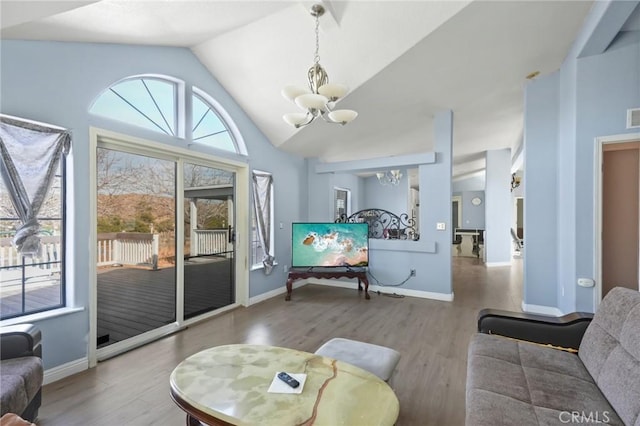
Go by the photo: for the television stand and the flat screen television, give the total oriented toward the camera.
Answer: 2

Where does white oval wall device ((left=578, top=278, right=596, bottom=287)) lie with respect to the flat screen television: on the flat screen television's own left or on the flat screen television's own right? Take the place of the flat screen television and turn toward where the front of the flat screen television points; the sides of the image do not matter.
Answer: on the flat screen television's own left

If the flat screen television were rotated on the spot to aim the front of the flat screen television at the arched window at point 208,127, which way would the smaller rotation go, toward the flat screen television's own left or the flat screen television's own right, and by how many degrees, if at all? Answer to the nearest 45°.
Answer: approximately 45° to the flat screen television's own right

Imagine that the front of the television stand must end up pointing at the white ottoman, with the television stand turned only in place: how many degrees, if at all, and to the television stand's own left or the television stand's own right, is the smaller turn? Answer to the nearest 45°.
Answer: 0° — it already faces it

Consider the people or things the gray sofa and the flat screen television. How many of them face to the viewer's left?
1

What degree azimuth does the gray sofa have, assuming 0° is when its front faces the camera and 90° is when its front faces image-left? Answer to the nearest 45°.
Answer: approximately 90°

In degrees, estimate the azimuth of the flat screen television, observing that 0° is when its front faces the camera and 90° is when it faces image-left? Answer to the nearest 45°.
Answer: approximately 0°

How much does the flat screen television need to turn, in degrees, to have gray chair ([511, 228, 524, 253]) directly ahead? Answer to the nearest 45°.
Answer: approximately 135° to its left

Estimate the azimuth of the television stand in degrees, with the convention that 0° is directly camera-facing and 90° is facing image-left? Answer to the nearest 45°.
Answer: approximately 0°
